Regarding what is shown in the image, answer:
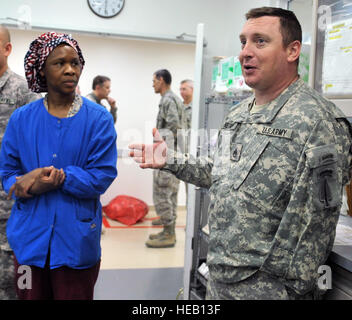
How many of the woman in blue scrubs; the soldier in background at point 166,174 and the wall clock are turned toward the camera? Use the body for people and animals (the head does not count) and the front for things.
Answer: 2

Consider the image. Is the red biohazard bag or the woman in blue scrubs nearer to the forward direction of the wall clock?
the woman in blue scrubs

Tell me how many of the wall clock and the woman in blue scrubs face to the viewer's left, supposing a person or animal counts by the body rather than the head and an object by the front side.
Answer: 0

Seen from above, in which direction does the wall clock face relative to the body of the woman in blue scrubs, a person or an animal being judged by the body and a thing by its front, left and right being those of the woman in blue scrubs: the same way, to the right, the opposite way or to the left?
the same way

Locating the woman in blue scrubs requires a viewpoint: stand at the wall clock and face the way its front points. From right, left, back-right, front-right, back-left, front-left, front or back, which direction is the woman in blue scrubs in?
front

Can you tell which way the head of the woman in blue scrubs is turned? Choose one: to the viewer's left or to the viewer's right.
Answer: to the viewer's right

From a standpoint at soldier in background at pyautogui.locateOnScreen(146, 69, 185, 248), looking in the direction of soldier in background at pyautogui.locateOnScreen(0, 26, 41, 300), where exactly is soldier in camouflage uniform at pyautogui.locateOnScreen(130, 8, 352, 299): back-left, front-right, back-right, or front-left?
front-left

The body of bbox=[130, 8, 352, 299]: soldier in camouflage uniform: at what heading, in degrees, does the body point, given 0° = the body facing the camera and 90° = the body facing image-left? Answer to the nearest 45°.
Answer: approximately 45°

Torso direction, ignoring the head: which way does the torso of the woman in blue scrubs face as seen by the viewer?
toward the camera

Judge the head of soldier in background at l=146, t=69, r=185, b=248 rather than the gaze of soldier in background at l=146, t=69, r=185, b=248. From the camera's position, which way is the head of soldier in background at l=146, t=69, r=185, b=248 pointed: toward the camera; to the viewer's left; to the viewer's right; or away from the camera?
to the viewer's left

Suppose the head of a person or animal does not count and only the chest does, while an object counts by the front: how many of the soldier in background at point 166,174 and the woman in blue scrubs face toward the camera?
1

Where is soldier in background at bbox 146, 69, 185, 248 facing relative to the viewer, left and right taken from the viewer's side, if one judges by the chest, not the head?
facing to the left of the viewer

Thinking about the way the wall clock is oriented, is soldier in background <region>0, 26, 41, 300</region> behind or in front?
in front

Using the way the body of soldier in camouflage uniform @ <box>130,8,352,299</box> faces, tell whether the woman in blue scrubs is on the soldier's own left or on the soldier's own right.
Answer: on the soldier's own right

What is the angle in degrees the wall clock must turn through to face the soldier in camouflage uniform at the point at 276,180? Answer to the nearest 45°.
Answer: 0° — it already faces them

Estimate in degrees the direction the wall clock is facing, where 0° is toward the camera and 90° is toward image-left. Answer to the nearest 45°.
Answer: approximately 0°

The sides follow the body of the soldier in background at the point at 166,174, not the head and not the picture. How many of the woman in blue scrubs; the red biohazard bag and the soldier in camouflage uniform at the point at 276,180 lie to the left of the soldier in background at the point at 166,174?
2

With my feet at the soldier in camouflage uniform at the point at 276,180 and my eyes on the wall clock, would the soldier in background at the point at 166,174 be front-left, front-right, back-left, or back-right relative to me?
front-right
